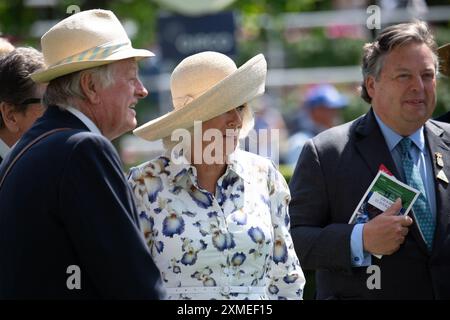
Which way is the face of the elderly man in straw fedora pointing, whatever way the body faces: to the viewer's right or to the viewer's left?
to the viewer's right

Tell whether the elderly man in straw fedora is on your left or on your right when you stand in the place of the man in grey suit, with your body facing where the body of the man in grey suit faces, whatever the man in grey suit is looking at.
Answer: on your right

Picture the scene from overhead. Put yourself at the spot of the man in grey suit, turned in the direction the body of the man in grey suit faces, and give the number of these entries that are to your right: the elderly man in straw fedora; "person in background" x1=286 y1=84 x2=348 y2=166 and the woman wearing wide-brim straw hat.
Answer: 2

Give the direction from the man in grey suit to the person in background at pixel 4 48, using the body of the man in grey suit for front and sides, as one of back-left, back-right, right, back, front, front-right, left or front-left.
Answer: back-right

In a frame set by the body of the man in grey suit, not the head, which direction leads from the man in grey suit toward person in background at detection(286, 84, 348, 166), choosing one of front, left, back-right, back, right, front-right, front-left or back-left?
back-left

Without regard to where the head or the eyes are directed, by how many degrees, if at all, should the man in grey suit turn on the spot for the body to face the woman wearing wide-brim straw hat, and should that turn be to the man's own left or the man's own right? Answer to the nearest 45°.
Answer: approximately 90° to the man's own right

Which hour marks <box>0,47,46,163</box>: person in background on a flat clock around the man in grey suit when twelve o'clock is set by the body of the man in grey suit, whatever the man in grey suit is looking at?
The person in background is roughly at 4 o'clock from the man in grey suit.

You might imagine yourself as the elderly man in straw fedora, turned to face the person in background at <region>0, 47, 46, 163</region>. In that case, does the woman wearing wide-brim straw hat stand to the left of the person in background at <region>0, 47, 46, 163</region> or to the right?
right

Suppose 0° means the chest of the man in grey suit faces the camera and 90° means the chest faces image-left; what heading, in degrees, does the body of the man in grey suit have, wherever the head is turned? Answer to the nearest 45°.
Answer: approximately 315°
